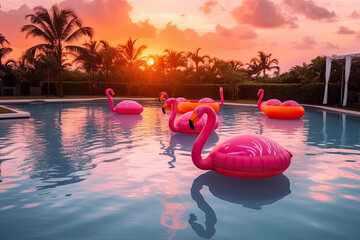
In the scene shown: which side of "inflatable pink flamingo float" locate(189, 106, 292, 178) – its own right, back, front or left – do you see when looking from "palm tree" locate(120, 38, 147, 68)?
right

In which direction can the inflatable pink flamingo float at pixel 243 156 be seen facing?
to the viewer's left

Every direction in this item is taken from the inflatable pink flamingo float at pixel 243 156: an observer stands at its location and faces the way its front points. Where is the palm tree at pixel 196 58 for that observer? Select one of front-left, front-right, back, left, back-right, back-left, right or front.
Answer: right
